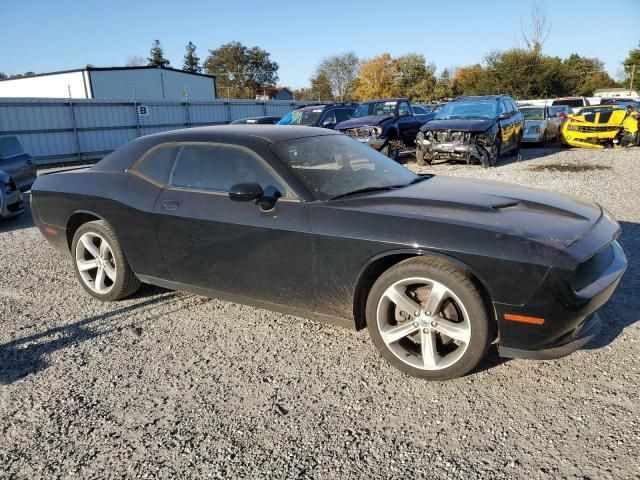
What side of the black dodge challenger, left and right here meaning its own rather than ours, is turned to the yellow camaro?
left

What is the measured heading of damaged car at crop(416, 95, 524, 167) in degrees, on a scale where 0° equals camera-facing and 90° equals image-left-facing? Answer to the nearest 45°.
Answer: approximately 45°

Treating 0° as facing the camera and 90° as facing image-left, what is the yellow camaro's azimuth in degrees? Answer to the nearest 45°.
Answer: approximately 45°

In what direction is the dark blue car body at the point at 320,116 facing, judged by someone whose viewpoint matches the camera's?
facing the viewer and to the left of the viewer

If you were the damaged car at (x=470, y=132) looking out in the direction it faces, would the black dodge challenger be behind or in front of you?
in front

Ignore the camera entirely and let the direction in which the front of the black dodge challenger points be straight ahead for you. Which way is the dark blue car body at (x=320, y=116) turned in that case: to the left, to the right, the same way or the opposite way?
to the right

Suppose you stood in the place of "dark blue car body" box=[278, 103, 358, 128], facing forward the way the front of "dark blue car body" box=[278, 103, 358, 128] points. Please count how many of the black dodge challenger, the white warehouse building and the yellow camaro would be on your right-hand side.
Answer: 1

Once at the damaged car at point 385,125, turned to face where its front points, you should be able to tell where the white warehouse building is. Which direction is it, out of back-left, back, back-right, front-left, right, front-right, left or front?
right

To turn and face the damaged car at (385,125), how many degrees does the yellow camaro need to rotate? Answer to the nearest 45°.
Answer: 0° — it already faces it

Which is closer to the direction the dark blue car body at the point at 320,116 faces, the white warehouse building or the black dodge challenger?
the black dodge challenger

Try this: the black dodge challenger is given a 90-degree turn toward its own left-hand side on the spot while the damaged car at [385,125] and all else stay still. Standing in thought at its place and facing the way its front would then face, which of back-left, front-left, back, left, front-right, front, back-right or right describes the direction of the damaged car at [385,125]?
front-left

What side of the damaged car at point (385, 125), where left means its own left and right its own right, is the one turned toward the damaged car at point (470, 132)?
left
